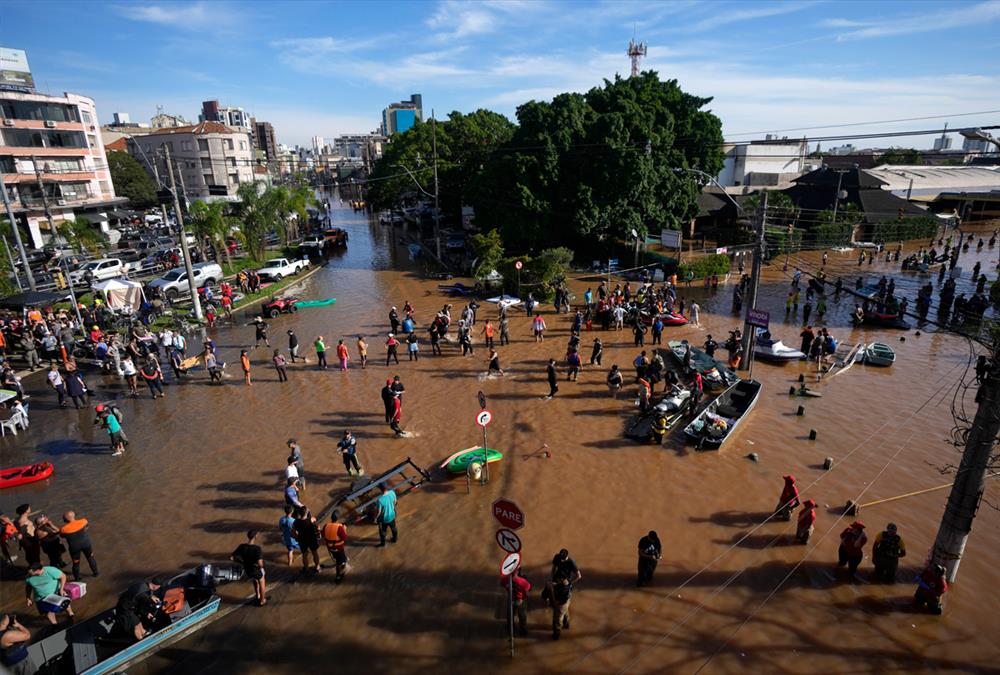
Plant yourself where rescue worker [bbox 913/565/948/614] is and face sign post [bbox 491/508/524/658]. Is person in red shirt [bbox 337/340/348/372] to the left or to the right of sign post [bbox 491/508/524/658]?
right

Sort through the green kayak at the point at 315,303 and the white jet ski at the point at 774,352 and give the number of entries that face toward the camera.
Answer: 0

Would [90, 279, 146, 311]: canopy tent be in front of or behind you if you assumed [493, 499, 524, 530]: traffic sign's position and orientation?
behind

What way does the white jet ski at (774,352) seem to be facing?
to the viewer's right

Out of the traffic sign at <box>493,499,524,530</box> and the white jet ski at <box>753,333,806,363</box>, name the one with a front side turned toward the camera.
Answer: the traffic sign

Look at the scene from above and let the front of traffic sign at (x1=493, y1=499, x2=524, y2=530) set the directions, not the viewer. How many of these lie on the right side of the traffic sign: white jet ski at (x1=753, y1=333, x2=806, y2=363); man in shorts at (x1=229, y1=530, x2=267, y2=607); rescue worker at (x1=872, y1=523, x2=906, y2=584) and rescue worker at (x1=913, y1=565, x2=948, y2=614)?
1

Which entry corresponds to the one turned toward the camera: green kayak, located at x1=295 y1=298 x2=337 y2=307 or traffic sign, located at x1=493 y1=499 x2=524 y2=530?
the traffic sign

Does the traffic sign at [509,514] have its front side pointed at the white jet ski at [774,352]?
no

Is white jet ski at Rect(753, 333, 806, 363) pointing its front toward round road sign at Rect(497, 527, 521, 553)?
no

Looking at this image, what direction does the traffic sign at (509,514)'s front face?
toward the camera
